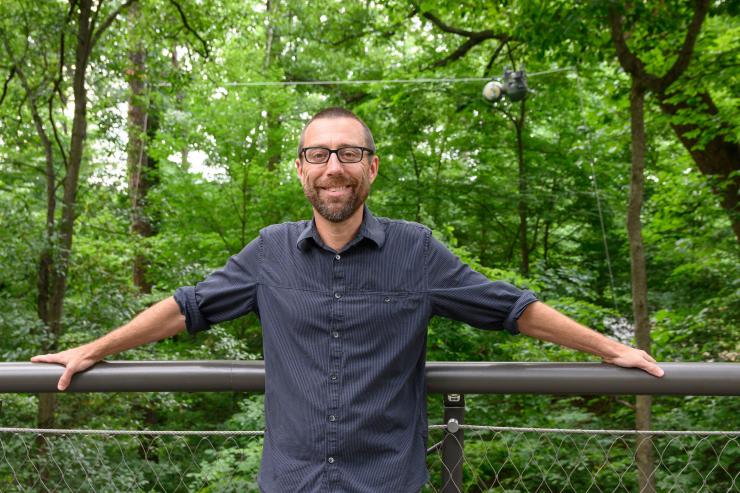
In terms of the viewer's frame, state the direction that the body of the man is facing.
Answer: toward the camera

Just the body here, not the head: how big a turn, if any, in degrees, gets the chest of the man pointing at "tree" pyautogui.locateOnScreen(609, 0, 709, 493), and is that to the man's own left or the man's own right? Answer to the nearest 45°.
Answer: approximately 135° to the man's own left

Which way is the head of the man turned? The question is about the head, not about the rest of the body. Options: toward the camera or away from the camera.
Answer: toward the camera
